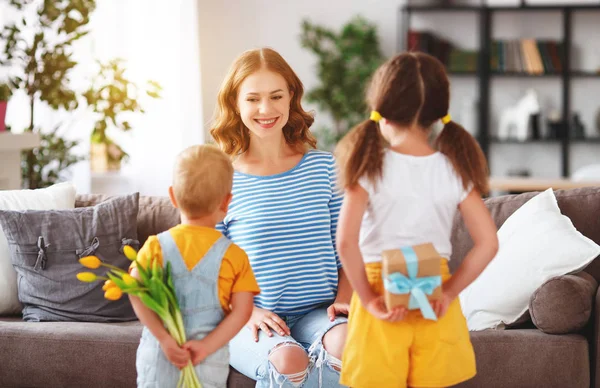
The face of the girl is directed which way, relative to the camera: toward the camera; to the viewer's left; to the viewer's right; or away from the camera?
away from the camera

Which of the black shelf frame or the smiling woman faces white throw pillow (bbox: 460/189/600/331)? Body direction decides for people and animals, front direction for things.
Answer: the black shelf frame

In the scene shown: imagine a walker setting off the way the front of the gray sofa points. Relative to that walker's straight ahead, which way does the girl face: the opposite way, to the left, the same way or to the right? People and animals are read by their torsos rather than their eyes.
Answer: the opposite way

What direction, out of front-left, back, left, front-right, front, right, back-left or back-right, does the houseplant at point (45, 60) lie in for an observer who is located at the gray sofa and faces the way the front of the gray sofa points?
back-right

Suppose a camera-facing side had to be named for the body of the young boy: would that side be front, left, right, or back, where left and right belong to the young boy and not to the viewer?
back

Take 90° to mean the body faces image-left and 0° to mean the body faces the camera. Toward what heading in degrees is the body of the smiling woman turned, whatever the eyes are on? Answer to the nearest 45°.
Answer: approximately 0°

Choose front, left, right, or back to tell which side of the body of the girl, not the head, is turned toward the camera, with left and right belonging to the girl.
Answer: back

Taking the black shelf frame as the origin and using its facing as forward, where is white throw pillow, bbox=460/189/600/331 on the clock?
The white throw pillow is roughly at 12 o'clock from the black shelf frame.
